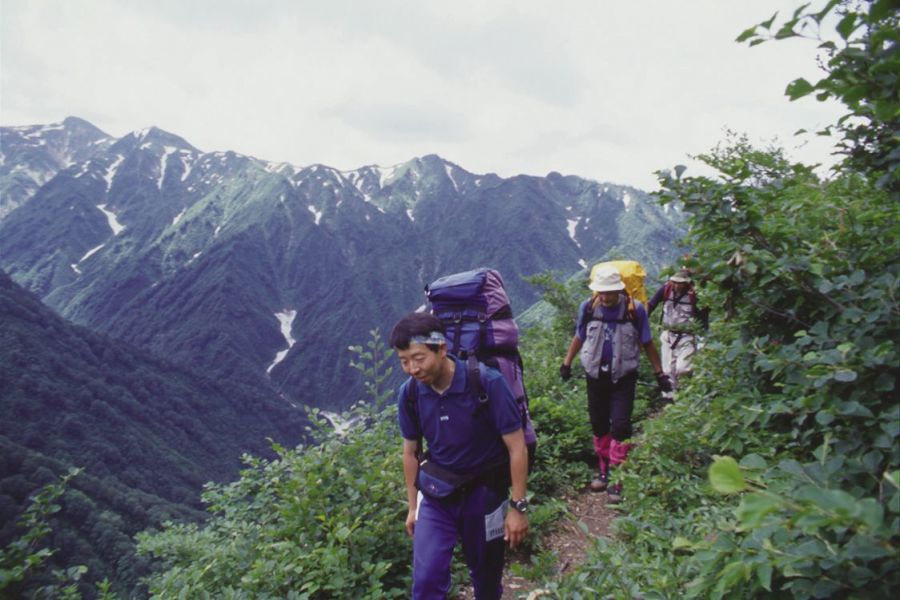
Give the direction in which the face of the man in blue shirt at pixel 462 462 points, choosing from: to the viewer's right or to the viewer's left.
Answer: to the viewer's left

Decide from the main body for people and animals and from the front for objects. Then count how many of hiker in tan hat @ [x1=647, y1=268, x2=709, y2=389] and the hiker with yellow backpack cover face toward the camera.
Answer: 2

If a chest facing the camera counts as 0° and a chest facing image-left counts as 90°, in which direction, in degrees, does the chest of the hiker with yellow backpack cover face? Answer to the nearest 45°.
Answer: approximately 0°

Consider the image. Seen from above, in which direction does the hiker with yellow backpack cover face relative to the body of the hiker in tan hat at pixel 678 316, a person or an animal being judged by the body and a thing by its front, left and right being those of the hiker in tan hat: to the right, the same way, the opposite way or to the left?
the same way

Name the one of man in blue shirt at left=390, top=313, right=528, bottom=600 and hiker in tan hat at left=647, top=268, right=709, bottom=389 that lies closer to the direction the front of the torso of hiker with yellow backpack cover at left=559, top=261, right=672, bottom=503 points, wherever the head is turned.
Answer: the man in blue shirt

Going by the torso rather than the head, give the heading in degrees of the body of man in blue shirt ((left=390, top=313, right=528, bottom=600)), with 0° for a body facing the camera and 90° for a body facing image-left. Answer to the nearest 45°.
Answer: approximately 45°

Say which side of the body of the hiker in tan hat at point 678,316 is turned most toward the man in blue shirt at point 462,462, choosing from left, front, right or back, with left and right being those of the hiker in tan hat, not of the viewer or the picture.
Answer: front

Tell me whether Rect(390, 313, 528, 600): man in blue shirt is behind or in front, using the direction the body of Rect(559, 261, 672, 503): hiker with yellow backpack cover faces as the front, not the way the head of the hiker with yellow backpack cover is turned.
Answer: in front

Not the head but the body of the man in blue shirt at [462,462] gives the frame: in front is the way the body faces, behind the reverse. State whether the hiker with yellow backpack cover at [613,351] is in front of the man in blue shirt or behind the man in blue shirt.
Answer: behind

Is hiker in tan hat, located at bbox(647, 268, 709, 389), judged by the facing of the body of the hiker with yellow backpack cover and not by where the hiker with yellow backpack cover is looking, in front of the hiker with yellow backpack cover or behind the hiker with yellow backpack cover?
behind

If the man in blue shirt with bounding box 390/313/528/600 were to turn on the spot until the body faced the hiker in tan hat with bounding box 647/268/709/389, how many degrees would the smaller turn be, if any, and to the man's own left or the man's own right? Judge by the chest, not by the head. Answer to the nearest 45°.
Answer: approximately 180°

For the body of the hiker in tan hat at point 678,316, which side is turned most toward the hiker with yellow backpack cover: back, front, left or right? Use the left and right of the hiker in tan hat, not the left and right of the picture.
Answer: front

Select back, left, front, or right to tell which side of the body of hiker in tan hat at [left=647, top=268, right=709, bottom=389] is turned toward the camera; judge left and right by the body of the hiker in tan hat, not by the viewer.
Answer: front
